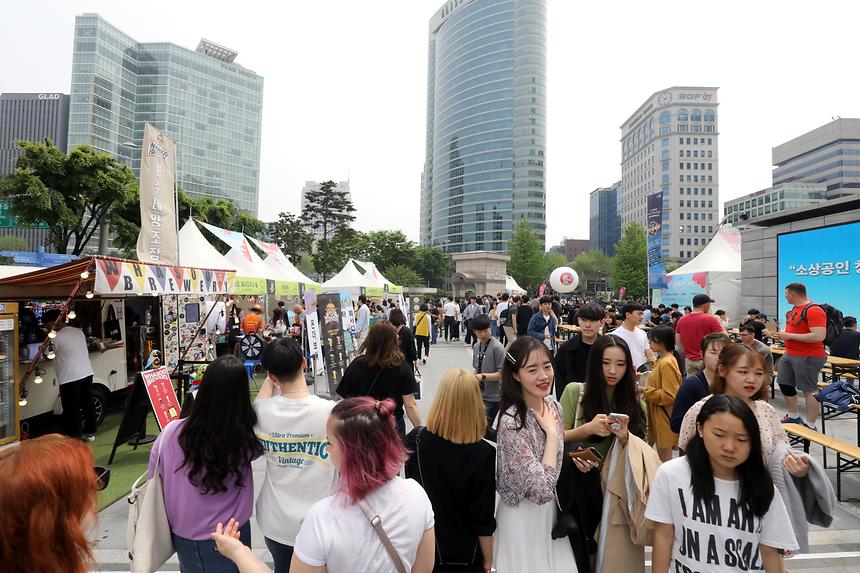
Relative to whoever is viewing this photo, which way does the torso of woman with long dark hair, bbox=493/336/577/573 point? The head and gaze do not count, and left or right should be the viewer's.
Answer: facing the viewer and to the right of the viewer

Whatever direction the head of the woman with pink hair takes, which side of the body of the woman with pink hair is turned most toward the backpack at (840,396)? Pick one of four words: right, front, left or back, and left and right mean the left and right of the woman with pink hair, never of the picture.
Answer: right

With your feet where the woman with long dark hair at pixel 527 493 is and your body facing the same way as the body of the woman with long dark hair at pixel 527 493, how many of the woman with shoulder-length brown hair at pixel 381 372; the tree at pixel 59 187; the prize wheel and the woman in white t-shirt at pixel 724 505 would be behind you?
3

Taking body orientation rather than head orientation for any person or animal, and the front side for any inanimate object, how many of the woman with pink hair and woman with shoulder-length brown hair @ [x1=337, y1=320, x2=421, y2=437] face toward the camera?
0

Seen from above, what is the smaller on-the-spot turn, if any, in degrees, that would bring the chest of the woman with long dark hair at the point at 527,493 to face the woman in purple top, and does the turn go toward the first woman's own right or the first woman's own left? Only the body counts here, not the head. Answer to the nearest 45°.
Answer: approximately 135° to the first woman's own right

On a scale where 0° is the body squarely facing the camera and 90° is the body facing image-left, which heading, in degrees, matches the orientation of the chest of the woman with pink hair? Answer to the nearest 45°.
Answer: approximately 135°

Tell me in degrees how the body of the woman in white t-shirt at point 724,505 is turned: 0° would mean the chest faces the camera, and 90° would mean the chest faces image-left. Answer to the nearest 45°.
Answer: approximately 0°

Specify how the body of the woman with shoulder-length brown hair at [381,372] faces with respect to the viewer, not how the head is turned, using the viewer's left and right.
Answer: facing away from the viewer

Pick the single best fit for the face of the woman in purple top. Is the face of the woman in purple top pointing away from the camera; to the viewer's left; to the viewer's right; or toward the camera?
away from the camera

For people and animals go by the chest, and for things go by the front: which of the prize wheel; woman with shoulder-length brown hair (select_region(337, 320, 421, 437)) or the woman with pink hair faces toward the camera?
the prize wheel

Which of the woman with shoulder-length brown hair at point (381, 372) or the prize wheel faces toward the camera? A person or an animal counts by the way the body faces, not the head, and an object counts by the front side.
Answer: the prize wheel

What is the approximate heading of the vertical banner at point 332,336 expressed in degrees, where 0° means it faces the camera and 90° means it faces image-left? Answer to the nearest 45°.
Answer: approximately 0°

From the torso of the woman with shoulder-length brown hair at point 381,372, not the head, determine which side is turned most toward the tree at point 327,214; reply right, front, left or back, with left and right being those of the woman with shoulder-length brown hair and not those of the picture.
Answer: front

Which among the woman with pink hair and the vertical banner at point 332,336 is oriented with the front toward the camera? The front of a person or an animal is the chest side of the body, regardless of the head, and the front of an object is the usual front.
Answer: the vertical banner

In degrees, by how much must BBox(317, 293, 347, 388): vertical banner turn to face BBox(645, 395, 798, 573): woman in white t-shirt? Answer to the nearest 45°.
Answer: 0° — it already faces them

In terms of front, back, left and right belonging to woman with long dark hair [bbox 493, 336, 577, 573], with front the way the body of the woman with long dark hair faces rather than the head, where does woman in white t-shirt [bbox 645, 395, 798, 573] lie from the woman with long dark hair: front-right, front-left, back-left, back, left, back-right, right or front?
front-left

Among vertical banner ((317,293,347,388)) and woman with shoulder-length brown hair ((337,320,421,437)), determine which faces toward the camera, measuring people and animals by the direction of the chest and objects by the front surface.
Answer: the vertical banner

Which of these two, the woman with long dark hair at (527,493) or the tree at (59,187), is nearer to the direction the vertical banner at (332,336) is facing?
the woman with long dark hair
